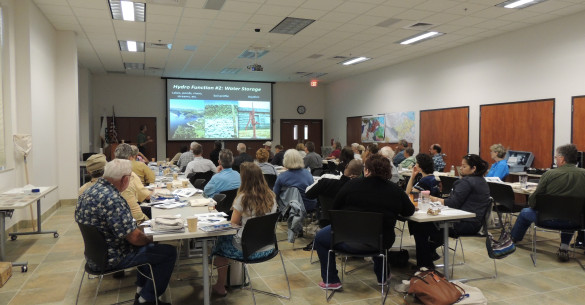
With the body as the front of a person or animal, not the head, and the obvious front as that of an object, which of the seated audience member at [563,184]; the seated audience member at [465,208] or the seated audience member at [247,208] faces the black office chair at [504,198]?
the seated audience member at [563,184]

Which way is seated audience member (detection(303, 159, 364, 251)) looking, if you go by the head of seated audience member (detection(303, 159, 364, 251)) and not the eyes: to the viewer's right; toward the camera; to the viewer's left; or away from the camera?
away from the camera

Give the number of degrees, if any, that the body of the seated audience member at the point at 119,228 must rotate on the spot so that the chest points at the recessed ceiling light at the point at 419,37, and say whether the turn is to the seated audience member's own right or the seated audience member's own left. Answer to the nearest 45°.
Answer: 0° — they already face it

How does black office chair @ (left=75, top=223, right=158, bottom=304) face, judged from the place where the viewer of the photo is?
facing away from the viewer and to the right of the viewer

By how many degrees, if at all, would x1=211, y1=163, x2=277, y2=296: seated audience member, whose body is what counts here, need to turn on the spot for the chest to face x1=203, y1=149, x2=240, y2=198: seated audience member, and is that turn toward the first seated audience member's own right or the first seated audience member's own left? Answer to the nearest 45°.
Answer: approximately 45° to the first seated audience member's own right

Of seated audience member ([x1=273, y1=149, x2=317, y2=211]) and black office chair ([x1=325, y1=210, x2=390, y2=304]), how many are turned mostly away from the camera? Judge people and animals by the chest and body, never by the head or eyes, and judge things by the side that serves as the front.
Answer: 2

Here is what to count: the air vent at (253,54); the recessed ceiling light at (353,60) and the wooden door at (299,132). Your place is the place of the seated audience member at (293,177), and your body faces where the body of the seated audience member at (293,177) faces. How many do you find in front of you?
3

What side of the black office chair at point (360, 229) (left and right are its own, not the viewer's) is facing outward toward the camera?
back

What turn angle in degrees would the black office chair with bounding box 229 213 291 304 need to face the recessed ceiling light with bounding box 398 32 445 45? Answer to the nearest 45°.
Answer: approximately 90° to its right

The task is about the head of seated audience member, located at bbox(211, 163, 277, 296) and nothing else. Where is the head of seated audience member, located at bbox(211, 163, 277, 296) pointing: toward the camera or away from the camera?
away from the camera

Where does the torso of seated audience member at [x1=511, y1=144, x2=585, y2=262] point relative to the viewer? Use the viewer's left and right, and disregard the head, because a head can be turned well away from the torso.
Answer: facing away from the viewer and to the left of the viewer
